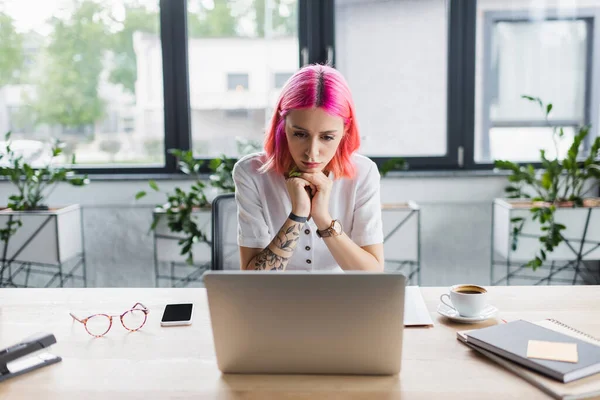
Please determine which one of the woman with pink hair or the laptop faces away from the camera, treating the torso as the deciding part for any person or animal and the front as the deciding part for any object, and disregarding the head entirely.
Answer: the laptop

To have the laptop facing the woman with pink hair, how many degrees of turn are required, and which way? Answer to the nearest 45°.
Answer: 0° — it already faces them

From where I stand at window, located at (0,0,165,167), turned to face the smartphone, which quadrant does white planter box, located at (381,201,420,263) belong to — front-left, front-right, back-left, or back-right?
front-left

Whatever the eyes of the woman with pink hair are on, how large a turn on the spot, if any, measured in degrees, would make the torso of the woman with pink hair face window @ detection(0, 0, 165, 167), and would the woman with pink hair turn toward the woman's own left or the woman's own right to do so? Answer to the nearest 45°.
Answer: approximately 135° to the woman's own right

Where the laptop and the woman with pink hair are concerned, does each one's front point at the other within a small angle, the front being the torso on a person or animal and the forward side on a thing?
yes

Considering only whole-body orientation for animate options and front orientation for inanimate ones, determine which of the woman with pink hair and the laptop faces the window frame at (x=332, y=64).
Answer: the laptop

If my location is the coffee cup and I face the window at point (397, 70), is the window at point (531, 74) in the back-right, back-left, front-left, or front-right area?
front-right

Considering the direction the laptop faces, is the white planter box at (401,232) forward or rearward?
forward

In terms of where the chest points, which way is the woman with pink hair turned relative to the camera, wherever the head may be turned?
toward the camera

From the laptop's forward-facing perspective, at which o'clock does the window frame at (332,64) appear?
The window frame is roughly at 12 o'clock from the laptop.

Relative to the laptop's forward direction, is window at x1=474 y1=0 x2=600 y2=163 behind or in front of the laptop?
in front

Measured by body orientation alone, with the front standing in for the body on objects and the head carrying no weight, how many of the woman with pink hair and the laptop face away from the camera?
1

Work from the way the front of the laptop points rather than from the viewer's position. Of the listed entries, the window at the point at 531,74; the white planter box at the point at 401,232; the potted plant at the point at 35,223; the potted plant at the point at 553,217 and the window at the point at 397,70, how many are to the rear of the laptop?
0

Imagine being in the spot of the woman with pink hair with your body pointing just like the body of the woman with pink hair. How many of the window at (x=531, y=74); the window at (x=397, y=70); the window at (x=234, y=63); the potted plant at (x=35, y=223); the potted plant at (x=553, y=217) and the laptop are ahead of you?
1

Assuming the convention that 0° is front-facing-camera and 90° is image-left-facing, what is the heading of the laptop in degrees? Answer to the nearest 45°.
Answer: approximately 180°

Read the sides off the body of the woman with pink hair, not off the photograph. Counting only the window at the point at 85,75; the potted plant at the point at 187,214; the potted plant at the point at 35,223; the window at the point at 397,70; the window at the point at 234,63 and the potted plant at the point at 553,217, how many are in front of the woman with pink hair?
0

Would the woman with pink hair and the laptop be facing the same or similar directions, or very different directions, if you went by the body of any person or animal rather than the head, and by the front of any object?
very different directions

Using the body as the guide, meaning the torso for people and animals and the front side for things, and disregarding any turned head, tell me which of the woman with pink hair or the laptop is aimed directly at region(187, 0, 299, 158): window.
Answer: the laptop

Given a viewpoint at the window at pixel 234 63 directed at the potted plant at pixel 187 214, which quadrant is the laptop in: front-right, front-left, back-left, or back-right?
front-left
